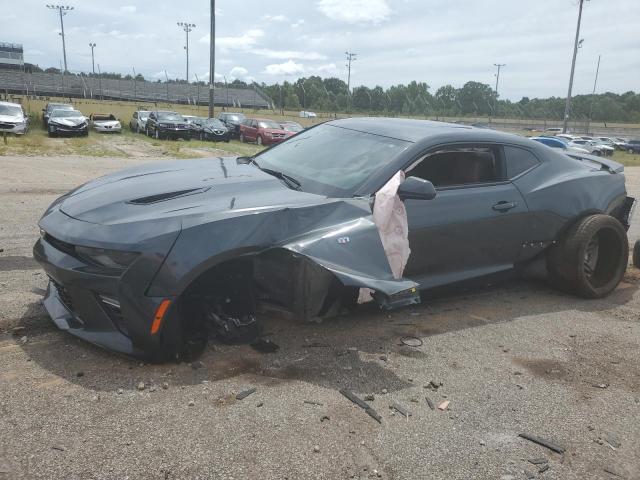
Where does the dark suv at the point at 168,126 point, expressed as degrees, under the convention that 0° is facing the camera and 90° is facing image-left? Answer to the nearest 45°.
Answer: approximately 315°

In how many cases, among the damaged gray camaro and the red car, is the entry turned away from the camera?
0

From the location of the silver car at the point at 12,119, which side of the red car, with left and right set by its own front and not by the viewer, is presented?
right

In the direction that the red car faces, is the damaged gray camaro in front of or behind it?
in front

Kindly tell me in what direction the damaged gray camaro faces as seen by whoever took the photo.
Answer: facing the viewer and to the left of the viewer

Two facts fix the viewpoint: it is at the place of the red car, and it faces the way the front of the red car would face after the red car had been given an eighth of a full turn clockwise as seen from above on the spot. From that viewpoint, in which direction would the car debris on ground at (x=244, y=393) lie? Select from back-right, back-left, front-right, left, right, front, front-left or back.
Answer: front

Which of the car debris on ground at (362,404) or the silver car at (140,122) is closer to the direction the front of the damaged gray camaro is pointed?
the car debris on ground

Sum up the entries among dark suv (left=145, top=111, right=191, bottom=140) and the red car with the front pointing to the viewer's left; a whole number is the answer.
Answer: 0

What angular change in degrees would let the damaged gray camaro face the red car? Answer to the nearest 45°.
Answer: approximately 135° to its right

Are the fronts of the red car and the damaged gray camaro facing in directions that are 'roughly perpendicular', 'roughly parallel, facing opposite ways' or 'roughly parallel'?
roughly perpendicular

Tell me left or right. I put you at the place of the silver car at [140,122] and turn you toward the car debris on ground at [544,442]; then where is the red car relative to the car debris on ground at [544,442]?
left
